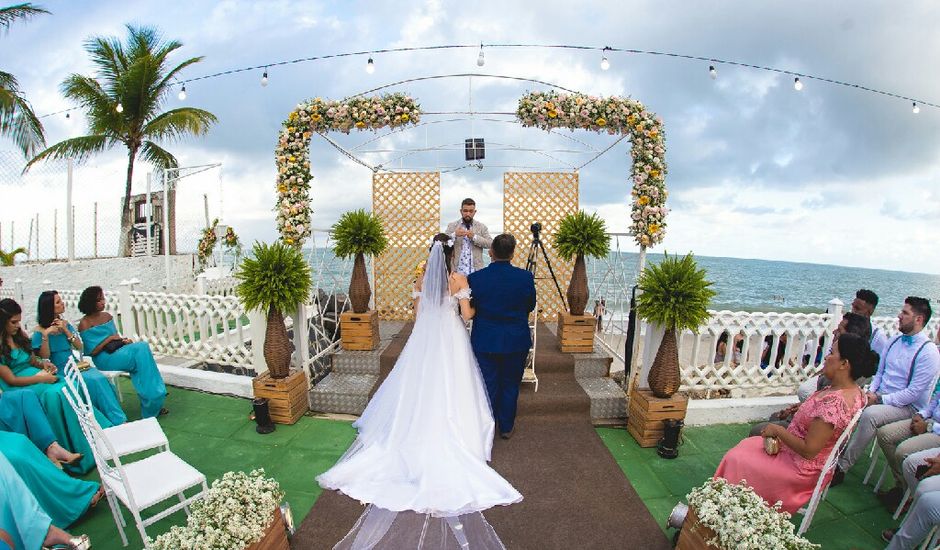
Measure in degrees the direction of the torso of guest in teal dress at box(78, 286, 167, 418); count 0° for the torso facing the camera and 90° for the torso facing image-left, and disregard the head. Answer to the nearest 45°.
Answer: approximately 315°

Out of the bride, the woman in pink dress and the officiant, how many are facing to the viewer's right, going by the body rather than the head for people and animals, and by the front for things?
0

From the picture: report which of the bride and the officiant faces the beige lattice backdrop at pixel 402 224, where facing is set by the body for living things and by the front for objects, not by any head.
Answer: the bride

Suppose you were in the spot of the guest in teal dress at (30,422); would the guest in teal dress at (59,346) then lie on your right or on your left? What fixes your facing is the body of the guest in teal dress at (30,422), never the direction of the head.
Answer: on your left

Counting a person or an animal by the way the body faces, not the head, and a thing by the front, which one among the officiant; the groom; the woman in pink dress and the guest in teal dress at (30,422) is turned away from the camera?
the groom

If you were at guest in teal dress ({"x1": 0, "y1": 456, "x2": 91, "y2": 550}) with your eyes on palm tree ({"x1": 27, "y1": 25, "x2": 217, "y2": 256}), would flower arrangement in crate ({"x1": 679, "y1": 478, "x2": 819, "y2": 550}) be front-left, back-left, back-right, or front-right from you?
back-right

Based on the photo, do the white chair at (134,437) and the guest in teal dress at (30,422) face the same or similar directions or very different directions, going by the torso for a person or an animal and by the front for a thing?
same or similar directions

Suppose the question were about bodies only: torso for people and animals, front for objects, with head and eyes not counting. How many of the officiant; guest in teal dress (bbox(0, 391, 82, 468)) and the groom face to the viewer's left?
0

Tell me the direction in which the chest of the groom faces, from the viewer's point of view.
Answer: away from the camera

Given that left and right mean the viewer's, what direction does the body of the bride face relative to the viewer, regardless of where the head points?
facing away from the viewer

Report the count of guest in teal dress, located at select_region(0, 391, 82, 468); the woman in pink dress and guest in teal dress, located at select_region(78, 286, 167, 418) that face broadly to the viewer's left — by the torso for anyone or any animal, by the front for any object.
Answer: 1

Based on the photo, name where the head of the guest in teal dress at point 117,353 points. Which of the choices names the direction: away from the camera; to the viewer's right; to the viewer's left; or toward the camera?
to the viewer's right

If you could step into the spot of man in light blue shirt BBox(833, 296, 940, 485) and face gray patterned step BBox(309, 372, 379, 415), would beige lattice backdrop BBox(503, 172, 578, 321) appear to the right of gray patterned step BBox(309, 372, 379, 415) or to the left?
right

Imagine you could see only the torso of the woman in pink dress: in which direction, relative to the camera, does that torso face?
to the viewer's left

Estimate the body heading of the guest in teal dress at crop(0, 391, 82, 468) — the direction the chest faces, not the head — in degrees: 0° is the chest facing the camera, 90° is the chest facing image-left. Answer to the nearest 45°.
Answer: approximately 270°

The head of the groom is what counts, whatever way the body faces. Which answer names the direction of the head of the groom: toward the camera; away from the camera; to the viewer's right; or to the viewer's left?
away from the camera
